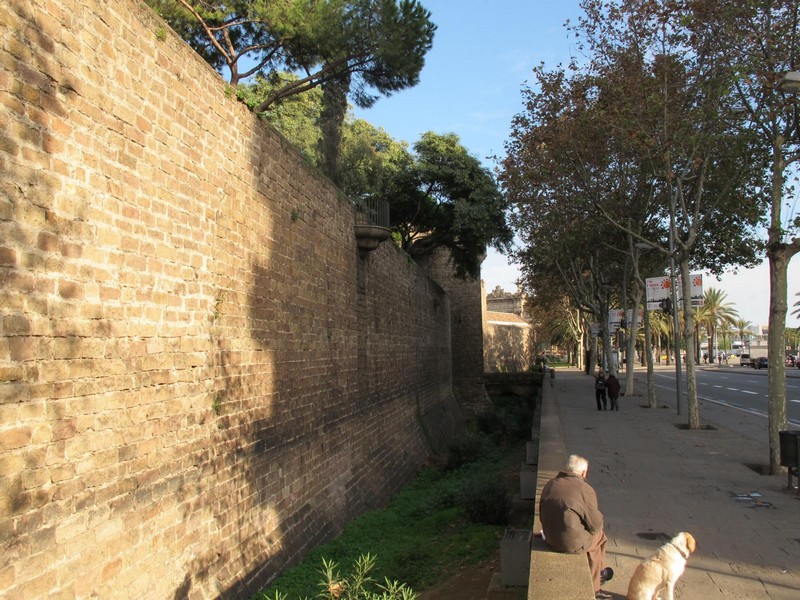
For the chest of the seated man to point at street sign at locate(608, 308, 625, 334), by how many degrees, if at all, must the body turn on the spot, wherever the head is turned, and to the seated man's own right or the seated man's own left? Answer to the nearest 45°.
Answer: approximately 45° to the seated man's own left

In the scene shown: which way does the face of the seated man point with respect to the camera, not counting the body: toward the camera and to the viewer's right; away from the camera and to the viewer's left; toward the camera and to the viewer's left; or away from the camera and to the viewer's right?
away from the camera and to the viewer's right

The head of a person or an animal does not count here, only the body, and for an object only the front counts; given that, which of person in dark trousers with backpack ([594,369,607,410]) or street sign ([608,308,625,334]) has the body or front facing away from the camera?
the person in dark trousers with backpack

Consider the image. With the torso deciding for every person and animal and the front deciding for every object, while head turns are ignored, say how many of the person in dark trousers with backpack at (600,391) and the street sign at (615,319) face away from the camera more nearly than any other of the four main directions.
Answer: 1

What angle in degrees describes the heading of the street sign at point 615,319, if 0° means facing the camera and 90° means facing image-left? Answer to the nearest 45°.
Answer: approximately 0°

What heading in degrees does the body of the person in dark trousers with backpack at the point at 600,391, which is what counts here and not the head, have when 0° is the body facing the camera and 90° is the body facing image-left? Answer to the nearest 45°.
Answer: approximately 180°

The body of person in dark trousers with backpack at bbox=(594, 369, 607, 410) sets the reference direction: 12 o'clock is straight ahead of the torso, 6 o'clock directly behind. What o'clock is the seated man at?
The seated man is roughly at 6 o'clock from the person in dark trousers with backpack.

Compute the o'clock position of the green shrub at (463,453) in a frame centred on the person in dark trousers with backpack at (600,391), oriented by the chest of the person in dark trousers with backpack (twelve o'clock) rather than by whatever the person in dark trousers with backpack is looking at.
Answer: The green shrub is roughly at 7 o'clock from the person in dark trousers with backpack.

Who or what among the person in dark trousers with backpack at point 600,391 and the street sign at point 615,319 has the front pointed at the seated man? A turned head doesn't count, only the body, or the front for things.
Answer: the street sign

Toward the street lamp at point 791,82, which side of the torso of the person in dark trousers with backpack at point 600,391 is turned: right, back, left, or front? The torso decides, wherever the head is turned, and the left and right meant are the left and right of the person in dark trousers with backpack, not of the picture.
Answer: back

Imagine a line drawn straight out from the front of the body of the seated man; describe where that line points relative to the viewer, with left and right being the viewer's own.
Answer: facing away from the viewer and to the right of the viewer

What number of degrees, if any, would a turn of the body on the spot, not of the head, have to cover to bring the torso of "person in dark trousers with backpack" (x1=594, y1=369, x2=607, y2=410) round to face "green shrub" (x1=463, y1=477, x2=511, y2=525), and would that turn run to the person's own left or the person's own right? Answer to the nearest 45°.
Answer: approximately 180°
